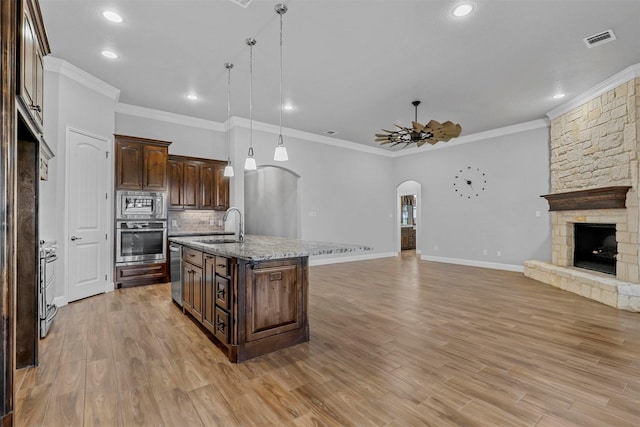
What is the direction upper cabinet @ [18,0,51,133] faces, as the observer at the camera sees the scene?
facing to the right of the viewer

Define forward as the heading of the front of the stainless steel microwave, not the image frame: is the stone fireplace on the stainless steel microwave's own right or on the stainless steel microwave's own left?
on the stainless steel microwave's own left

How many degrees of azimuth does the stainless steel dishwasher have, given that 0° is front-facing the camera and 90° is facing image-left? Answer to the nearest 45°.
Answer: approximately 90°

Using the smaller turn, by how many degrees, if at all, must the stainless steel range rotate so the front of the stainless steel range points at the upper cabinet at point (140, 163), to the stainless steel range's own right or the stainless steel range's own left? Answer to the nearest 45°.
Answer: approximately 45° to the stainless steel range's own left

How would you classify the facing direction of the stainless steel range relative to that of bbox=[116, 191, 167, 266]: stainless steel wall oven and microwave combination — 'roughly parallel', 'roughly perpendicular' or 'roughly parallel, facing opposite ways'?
roughly perpendicular

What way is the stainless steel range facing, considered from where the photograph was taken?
facing to the right of the viewer

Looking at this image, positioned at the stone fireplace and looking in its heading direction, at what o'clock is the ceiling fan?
The ceiling fan is roughly at 12 o'clock from the stone fireplace.

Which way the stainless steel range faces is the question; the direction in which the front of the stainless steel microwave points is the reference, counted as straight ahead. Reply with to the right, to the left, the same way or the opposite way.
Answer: to the left

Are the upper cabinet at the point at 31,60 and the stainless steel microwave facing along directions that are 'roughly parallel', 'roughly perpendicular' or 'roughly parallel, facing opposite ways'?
roughly perpendicular

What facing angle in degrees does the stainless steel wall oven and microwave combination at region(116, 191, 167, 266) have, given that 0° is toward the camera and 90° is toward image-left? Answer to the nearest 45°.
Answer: approximately 0°
